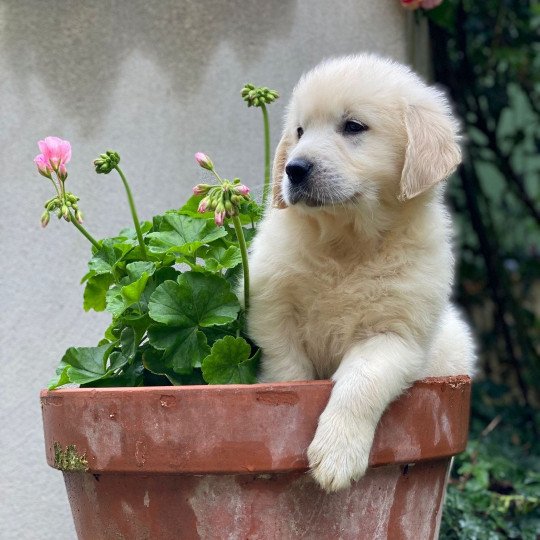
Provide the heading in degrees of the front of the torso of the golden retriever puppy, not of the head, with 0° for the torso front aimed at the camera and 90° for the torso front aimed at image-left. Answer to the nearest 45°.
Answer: approximately 45°
